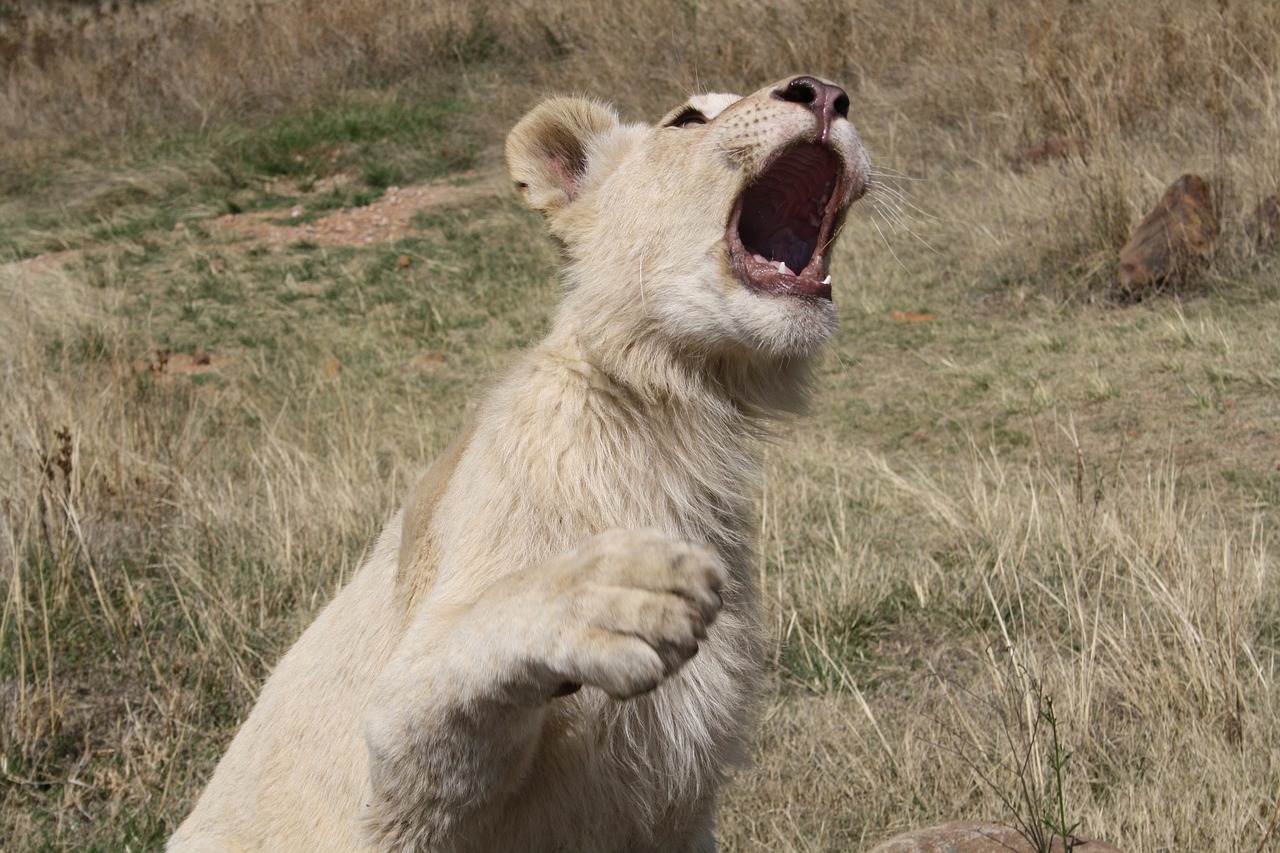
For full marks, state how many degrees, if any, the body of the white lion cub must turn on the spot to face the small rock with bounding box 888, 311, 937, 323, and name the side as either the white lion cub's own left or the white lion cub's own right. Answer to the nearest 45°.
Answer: approximately 90° to the white lion cub's own left

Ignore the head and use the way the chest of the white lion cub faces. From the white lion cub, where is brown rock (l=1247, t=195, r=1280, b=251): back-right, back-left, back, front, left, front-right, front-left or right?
left

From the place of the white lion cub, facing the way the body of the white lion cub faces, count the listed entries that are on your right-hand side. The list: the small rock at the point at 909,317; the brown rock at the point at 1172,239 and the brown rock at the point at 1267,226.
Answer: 0

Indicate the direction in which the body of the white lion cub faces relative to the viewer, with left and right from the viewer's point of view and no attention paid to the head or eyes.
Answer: facing the viewer and to the right of the viewer

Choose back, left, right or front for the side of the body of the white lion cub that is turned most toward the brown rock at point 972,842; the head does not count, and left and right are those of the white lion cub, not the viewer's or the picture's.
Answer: front

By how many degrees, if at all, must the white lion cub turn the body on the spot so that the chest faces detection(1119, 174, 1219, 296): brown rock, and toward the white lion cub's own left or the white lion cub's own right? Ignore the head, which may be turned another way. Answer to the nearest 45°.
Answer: approximately 90° to the white lion cub's own left
